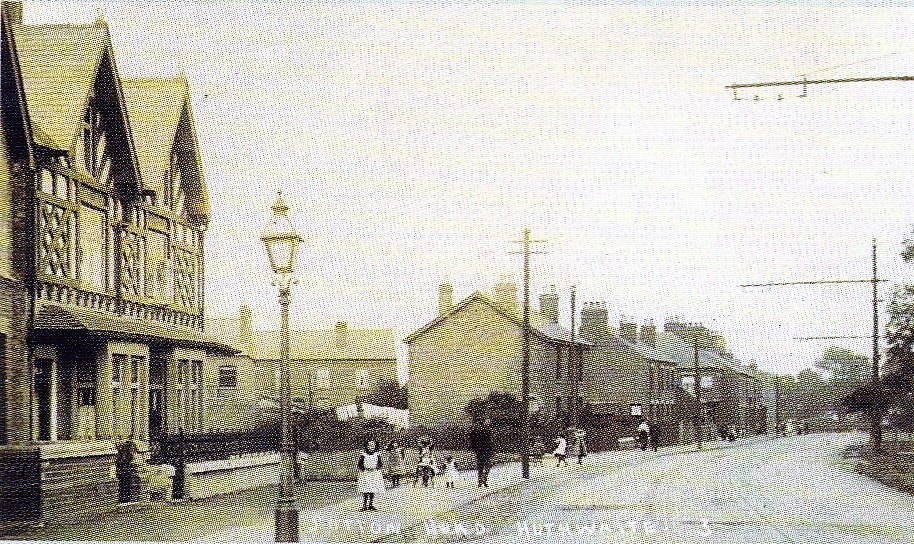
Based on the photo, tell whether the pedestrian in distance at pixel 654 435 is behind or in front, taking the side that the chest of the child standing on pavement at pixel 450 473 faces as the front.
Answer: behind

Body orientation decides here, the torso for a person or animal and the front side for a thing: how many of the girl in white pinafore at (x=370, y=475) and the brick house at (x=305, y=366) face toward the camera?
2

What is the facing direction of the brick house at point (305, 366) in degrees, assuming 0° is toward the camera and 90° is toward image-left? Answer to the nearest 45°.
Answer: approximately 0°

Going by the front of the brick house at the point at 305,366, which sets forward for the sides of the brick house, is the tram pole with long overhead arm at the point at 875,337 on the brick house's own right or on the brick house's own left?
on the brick house's own left

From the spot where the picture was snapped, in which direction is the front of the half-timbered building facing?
facing the viewer and to the right of the viewer

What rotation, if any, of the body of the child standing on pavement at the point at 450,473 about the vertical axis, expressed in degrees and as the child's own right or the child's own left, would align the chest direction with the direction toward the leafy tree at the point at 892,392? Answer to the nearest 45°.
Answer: approximately 135° to the child's own left
